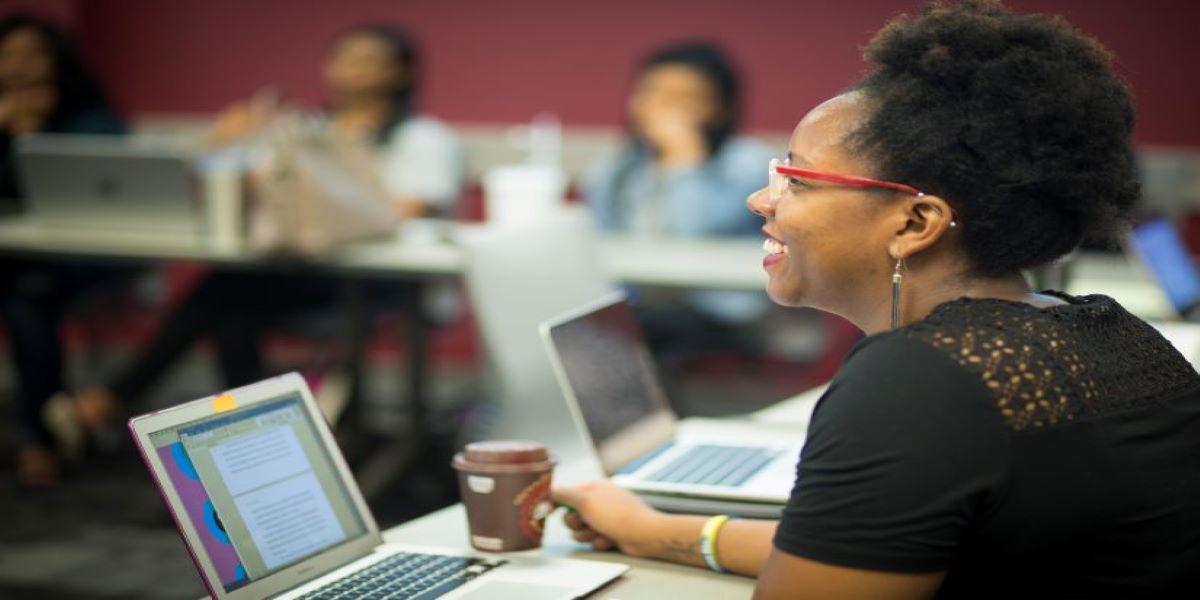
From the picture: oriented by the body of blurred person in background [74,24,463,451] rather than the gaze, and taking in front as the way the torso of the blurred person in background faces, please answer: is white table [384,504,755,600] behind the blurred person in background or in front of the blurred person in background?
in front

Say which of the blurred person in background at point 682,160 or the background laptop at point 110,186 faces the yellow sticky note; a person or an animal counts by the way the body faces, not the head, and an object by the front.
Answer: the blurred person in background

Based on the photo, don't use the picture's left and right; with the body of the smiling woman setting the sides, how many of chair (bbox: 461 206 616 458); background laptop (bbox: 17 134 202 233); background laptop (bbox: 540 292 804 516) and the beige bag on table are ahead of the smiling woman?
4

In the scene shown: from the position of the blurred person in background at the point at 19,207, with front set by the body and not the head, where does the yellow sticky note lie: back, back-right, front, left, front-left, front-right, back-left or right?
front-left

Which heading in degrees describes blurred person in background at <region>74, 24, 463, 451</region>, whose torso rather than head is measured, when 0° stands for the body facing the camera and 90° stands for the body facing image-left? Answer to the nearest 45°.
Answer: approximately 45°

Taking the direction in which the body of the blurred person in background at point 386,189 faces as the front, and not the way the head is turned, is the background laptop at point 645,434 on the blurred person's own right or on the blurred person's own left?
on the blurred person's own left

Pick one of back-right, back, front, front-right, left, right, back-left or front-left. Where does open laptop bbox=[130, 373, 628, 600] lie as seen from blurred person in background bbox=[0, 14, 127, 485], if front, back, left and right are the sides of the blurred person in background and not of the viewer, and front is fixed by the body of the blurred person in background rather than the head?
front-left

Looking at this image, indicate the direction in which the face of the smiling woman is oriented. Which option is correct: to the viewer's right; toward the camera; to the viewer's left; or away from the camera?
to the viewer's left

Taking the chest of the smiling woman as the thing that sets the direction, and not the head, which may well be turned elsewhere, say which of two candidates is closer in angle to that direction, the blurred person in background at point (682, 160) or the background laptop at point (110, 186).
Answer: the background laptop

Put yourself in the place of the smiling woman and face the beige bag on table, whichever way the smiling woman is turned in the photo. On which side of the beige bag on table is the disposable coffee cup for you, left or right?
left

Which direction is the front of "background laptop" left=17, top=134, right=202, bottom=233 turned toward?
away from the camera

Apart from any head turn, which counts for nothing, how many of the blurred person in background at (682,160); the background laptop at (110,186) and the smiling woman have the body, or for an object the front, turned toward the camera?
1

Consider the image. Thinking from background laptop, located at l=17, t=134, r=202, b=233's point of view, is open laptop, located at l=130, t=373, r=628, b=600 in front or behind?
behind

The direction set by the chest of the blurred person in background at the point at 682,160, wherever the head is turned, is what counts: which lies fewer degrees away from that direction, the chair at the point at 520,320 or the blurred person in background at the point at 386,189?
the chair

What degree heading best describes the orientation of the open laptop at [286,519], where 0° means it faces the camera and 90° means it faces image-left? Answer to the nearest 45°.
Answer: approximately 315°

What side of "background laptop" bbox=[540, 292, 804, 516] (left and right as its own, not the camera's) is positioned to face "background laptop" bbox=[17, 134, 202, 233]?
back

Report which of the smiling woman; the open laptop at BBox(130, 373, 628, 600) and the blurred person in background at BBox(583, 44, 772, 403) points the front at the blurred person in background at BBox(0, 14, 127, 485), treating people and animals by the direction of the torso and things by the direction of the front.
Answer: the smiling woman

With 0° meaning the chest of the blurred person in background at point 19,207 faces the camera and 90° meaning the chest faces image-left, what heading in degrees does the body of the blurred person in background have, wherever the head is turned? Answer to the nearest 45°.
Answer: approximately 45°
